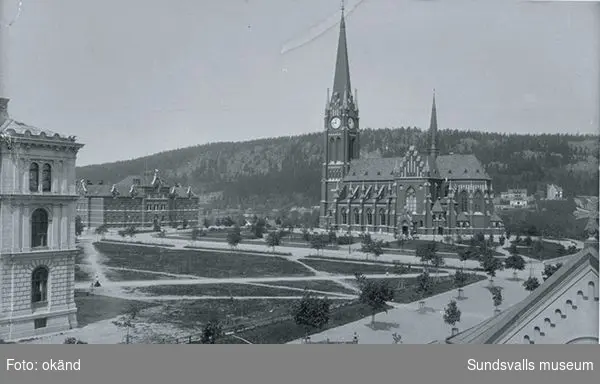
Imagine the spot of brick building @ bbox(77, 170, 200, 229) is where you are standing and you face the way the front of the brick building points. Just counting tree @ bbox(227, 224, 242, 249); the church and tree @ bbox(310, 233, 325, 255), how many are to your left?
3

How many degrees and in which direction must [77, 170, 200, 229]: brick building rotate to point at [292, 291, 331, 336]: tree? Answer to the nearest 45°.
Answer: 0° — it already faces it

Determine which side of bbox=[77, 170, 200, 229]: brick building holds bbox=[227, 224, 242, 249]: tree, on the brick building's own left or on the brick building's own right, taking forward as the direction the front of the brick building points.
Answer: on the brick building's own left

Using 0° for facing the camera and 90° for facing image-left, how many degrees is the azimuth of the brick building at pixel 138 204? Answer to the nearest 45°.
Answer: approximately 315°

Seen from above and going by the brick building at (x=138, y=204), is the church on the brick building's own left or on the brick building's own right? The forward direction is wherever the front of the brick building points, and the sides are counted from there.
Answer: on the brick building's own left

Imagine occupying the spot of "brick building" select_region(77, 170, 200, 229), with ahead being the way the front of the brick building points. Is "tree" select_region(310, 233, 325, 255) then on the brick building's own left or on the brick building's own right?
on the brick building's own left

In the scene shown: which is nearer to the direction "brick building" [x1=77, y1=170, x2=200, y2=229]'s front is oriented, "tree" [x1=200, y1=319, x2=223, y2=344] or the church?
the tree

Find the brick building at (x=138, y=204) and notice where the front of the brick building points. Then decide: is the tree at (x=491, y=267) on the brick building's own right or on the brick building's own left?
on the brick building's own left
